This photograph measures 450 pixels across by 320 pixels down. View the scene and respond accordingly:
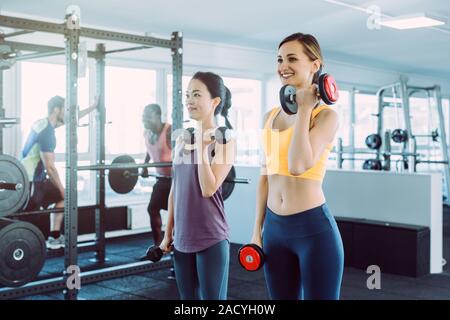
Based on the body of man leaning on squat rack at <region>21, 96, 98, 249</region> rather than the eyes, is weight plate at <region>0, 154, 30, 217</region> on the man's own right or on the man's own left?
on the man's own right

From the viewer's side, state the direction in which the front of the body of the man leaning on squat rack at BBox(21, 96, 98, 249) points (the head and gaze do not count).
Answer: to the viewer's right

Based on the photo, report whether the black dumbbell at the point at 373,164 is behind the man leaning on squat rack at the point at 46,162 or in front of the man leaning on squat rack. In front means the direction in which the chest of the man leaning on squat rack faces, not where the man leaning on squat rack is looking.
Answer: in front

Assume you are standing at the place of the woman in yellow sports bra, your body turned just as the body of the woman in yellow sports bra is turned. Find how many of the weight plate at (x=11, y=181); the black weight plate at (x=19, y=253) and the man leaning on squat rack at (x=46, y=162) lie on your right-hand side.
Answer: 3

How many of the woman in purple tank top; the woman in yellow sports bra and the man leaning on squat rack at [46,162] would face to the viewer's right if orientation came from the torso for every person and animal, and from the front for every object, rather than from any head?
1

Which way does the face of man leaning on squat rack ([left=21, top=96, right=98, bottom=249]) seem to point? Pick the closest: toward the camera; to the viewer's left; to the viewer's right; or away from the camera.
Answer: to the viewer's right

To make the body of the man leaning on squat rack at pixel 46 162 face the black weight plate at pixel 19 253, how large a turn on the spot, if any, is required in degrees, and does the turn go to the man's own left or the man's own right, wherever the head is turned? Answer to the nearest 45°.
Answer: approximately 90° to the man's own right
